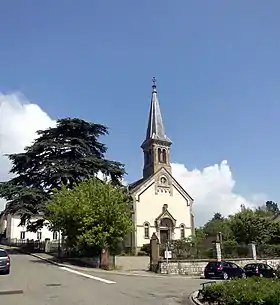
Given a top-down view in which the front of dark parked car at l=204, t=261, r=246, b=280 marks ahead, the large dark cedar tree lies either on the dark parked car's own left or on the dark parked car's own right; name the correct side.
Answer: on the dark parked car's own left

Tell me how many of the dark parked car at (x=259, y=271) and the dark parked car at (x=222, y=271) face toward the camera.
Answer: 0

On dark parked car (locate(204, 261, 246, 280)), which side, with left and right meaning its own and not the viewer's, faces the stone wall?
left

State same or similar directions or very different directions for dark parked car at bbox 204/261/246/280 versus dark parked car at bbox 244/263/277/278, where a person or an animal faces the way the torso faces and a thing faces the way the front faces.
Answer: same or similar directions

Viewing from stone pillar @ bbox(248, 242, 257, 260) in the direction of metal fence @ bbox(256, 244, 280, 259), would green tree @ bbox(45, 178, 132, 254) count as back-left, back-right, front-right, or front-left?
back-left

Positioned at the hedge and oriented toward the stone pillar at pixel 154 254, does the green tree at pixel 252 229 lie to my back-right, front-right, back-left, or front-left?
front-right
